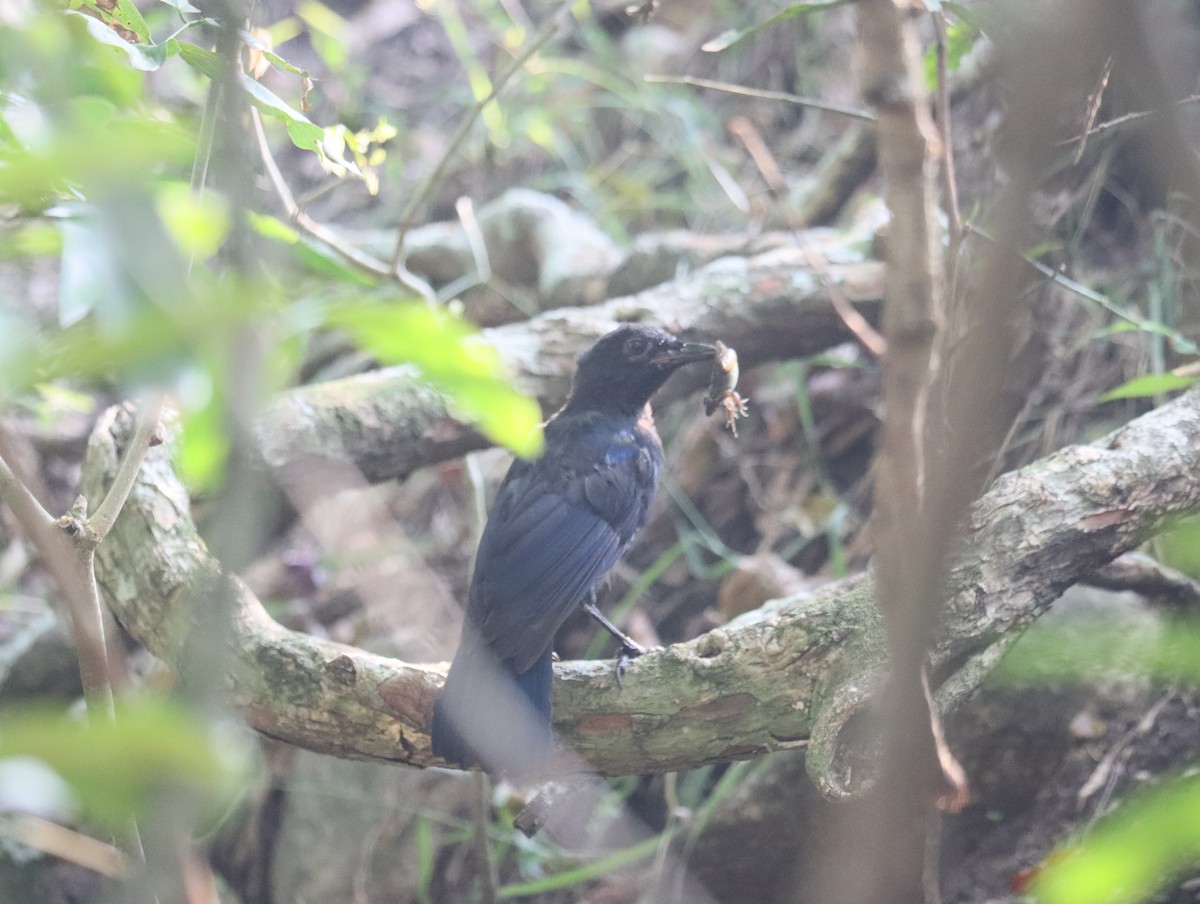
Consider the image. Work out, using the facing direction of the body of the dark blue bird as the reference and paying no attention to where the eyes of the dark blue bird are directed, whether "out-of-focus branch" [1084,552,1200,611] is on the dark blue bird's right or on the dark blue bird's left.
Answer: on the dark blue bird's right

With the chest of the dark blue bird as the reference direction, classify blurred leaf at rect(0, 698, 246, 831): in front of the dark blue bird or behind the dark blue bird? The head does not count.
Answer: behind

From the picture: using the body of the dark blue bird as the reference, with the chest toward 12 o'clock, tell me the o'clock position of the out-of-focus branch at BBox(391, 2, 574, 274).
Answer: The out-of-focus branch is roughly at 10 o'clock from the dark blue bird.

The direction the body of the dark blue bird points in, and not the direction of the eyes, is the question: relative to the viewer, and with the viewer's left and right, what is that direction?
facing away from the viewer and to the right of the viewer

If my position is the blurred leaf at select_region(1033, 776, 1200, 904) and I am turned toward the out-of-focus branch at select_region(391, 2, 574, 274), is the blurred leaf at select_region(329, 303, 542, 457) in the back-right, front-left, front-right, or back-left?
front-left
